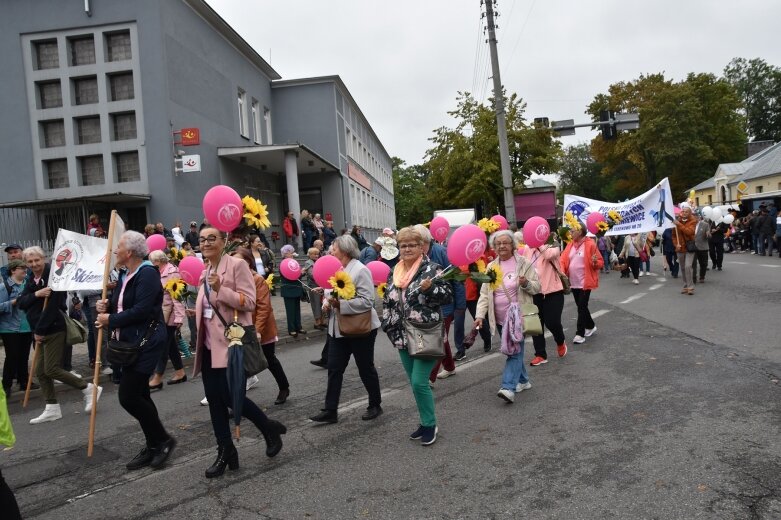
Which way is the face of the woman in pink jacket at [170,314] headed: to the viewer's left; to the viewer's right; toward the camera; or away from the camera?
to the viewer's left

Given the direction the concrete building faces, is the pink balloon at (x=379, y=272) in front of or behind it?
in front

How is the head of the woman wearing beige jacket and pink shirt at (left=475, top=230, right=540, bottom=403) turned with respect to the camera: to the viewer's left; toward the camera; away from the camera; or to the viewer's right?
toward the camera

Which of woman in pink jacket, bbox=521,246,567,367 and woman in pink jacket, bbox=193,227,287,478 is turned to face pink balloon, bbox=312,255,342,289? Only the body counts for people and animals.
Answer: woman in pink jacket, bbox=521,246,567,367

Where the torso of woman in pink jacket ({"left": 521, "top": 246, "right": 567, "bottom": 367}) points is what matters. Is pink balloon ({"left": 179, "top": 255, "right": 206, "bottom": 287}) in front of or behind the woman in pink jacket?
in front

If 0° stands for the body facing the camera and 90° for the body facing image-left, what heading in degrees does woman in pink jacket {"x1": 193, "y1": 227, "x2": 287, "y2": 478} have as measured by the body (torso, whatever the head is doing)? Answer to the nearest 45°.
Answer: approximately 45°

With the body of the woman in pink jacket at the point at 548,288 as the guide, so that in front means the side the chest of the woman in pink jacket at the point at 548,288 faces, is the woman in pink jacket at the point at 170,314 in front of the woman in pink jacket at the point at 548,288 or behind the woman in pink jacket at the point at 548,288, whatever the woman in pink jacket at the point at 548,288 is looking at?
in front

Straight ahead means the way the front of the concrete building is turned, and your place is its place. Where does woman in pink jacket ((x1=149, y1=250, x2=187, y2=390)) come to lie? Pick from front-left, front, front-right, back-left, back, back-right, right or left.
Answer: front-right

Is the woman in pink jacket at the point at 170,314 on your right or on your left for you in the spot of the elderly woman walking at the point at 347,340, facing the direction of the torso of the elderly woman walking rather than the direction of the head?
on your right

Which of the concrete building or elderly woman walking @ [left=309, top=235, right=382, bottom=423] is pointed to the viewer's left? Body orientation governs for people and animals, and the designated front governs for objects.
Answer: the elderly woman walking

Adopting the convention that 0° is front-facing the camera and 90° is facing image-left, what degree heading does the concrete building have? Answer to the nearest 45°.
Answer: approximately 315°

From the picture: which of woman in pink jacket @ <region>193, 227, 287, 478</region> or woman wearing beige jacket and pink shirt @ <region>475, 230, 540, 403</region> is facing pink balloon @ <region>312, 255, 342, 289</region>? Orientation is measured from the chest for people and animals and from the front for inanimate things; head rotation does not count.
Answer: the woman wearing beige jacket and pink shirt

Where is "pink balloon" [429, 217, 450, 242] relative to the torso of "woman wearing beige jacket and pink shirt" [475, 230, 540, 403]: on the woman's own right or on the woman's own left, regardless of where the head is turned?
on the woman's own right

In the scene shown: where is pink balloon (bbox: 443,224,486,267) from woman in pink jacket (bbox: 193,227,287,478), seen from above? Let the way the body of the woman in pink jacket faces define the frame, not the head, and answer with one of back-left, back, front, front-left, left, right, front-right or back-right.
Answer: back-left

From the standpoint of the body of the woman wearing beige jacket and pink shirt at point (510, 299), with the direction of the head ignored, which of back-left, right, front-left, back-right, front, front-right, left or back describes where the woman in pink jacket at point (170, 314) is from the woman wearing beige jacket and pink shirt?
front-right

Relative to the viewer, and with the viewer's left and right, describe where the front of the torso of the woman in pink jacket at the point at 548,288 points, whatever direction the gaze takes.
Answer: facing the viewer and to the left of the viewer

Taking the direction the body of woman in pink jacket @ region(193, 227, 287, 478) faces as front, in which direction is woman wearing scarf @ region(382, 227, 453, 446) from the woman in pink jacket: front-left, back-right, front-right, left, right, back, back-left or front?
back-left
